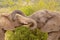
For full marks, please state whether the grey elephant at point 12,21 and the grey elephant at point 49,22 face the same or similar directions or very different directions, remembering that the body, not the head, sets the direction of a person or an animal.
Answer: very different directions

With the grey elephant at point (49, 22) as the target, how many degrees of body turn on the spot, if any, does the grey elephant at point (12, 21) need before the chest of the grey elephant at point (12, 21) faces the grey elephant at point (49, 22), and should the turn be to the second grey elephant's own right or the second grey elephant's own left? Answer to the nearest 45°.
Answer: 0° — it already faces it

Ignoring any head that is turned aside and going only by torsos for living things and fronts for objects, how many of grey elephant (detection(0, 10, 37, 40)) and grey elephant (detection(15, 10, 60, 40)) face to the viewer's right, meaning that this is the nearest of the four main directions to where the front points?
1

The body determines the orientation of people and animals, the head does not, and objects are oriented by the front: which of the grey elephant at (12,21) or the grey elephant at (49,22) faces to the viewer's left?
the grey elephant at (49,22)

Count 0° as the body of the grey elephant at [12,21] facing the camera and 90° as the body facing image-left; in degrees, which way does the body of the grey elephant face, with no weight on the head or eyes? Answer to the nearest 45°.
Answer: approximately 270°

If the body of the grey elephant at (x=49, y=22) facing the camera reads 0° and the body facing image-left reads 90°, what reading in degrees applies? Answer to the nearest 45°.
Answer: approximately 90°

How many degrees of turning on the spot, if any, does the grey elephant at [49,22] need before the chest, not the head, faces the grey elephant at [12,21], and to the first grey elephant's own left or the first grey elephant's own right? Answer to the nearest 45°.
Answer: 0° — it already faces it
